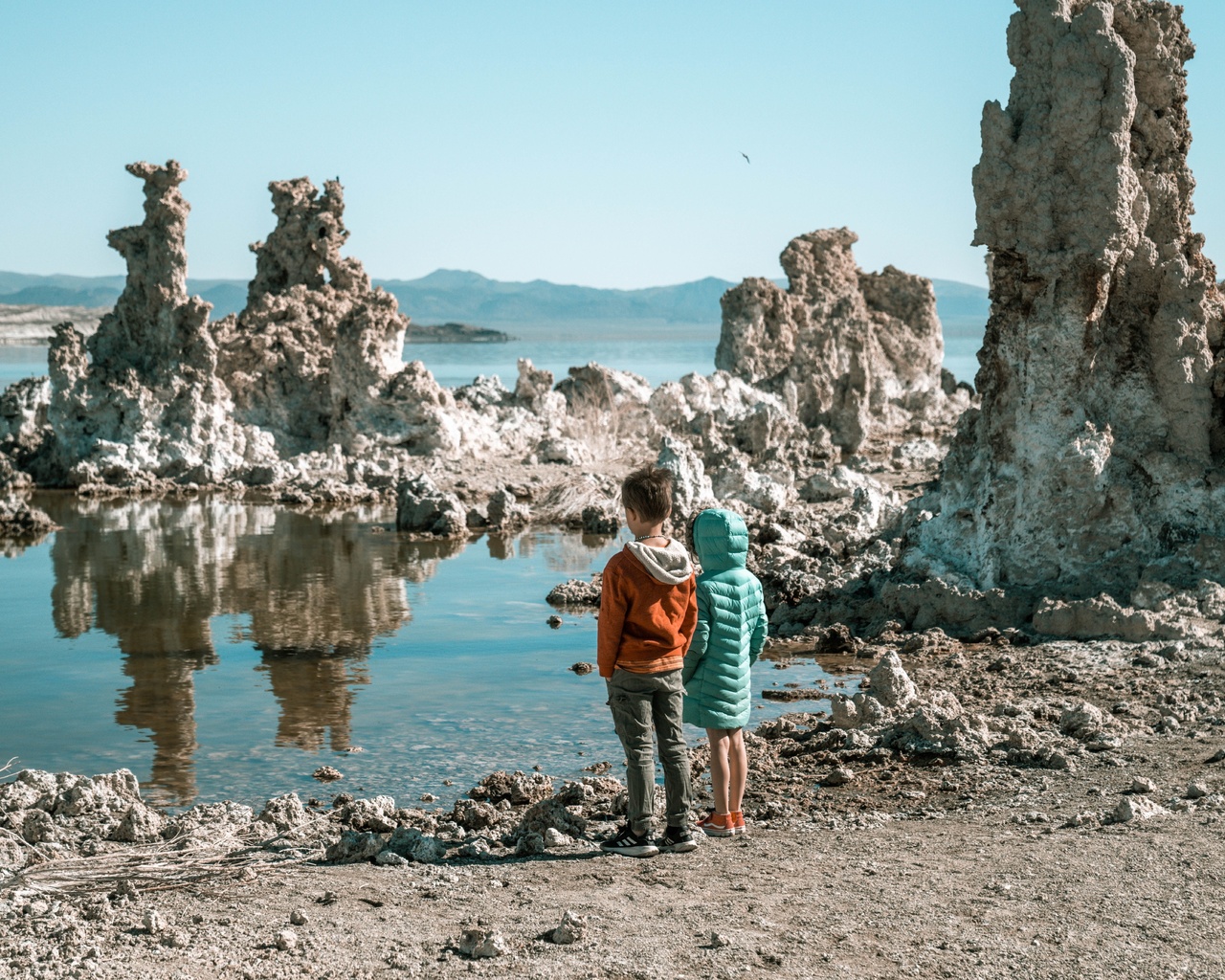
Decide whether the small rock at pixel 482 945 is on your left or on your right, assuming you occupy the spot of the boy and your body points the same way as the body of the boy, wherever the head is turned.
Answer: on your left

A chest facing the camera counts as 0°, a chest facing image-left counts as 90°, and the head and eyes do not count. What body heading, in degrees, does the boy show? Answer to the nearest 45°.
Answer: approximately 135°

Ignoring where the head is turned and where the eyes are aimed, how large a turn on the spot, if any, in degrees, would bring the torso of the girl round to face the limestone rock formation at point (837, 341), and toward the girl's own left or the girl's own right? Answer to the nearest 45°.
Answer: approximately 45° to the girl's own right

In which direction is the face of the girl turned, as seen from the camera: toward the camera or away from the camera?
away from the camera

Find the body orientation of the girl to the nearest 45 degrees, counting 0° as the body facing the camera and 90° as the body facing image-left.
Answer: approximately 135°

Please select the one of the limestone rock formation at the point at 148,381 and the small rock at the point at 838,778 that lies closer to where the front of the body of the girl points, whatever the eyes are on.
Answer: the limestone rock formation

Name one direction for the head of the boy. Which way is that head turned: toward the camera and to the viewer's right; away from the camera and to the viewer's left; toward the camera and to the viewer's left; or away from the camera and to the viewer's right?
away from the camera and to the viewer's left
